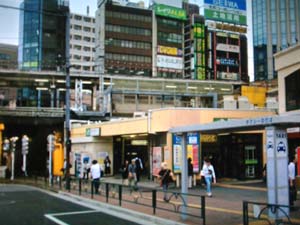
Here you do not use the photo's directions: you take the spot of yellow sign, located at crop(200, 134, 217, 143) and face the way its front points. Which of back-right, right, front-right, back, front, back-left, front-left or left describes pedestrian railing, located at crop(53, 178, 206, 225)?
front

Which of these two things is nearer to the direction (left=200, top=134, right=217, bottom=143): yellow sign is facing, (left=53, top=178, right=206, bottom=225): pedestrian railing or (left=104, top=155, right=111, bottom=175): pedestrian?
the pedestrian railing

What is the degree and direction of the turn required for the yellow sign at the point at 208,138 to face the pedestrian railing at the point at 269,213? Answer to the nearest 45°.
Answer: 0° — it already faces it

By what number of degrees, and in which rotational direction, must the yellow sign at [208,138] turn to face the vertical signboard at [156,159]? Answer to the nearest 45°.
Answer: approximately 45° to its right

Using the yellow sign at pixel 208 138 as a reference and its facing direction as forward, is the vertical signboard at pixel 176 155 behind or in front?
in front

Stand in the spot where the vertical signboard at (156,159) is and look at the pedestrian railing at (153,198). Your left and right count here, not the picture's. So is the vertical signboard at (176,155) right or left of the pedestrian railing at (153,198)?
left

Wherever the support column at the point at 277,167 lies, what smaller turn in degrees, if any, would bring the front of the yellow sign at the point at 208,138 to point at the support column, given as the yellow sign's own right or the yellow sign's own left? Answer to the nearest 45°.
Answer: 0° — it already faces it

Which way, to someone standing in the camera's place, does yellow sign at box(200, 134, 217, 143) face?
facing the viewer

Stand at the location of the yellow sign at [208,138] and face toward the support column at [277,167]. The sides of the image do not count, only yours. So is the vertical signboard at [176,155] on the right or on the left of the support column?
right

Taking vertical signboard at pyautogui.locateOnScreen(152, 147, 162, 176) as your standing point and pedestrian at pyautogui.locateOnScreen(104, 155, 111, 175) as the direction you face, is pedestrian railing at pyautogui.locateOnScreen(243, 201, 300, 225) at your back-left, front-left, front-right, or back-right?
back-left

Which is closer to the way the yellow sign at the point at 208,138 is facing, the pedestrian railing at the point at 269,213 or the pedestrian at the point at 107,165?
the pedestrian railing
